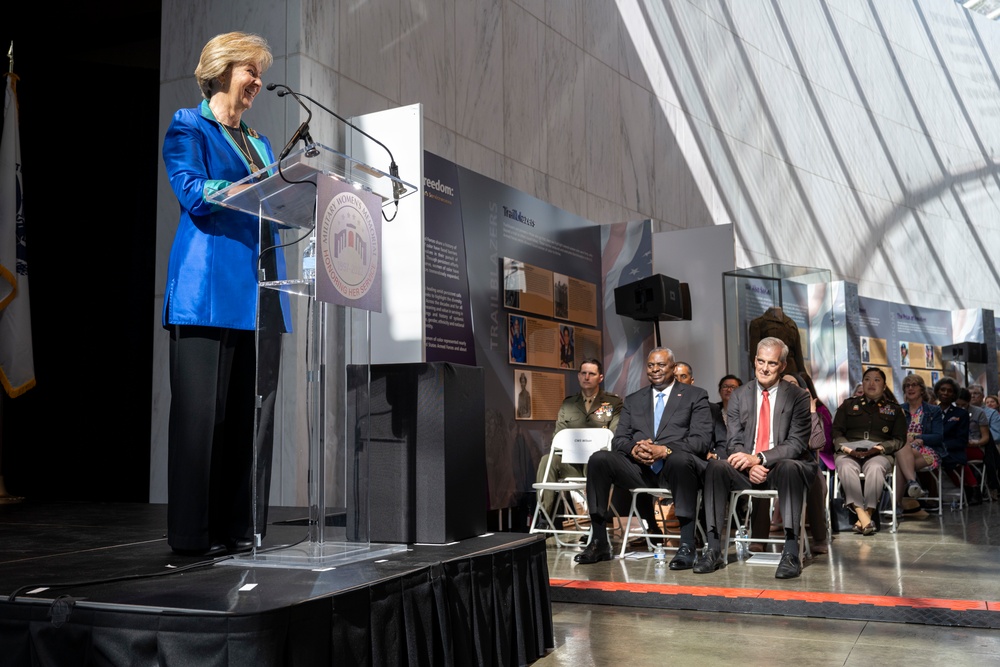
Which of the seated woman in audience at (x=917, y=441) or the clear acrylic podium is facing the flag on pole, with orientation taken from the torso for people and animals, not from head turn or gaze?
the seated woman in audience

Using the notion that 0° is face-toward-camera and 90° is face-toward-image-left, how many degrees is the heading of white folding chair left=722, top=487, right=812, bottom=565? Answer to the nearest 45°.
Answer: approximately 0°

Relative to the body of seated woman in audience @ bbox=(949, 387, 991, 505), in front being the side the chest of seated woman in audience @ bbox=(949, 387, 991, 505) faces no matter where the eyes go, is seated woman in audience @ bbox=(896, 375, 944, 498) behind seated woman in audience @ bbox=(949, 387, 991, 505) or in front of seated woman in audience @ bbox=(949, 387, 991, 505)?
in front

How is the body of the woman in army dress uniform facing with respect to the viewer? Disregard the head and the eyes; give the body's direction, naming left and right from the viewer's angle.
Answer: facing the viewer

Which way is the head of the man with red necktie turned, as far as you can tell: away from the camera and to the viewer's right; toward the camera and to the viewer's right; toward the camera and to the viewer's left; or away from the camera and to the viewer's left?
toward the camera and to the viewer's left

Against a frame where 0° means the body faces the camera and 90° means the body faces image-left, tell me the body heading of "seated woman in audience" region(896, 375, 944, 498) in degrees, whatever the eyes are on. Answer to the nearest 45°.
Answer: approximately 45°

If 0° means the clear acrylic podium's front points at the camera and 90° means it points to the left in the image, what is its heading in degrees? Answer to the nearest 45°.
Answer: approximately 315°

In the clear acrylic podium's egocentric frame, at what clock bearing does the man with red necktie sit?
The man with red necktie is roughly at 9 o'clock from the clear acrylic podium.

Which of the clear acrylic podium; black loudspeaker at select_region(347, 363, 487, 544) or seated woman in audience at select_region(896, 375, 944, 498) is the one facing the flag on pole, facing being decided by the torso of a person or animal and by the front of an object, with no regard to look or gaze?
the seated woman in audience

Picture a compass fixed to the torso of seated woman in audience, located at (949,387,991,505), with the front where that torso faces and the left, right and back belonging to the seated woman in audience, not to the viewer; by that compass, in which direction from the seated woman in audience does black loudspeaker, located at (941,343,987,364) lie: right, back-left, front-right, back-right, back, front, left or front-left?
back-right

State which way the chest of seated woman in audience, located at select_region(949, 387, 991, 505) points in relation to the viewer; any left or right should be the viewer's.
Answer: facing the viewer and to the left of the viewer

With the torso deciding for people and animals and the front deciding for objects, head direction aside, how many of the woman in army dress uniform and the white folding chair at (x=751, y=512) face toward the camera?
2

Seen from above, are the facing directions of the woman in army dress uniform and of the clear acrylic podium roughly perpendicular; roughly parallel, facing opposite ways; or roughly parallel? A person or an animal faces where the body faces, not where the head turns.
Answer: roughly perpendicular
